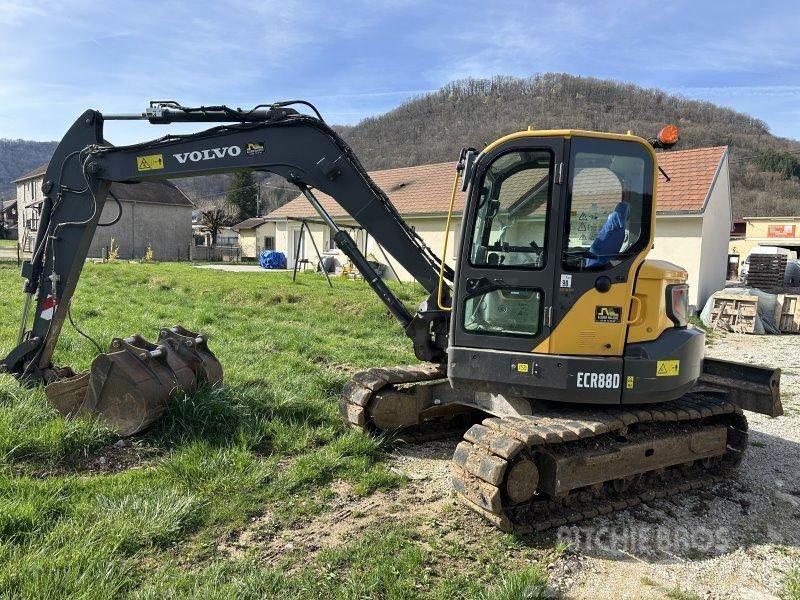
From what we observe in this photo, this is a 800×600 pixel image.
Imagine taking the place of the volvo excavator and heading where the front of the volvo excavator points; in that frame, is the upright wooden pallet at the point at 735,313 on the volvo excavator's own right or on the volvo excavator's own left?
on the volvo excavator's own right

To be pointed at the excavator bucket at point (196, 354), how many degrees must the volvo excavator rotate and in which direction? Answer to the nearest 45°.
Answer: approximately 45° to its right

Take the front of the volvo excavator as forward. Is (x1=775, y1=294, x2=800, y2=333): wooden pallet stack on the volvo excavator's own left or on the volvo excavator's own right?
on the volvo excavator's own right

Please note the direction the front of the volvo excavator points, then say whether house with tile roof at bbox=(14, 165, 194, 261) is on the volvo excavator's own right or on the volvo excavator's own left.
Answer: on the volvo excavator's own right

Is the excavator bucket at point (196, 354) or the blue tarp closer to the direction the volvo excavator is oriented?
the excavator bucket

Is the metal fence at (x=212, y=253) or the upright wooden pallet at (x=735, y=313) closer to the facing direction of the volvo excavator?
the metal fence

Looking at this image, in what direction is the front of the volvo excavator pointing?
to the viewer's left

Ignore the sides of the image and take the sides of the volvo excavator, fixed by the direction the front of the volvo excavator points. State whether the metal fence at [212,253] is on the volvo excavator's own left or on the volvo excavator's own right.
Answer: on the volvo excavator's own right

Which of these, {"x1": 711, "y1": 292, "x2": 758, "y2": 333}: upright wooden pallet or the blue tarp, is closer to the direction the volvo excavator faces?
the blue tarp
